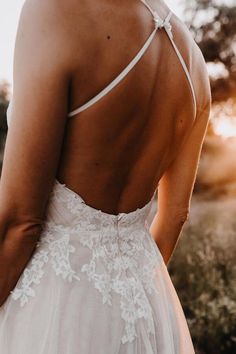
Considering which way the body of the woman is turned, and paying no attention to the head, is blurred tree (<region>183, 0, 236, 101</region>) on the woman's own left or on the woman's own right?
on the woman's own right

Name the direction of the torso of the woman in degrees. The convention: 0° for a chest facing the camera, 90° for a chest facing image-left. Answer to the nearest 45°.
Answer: approximately 135°
